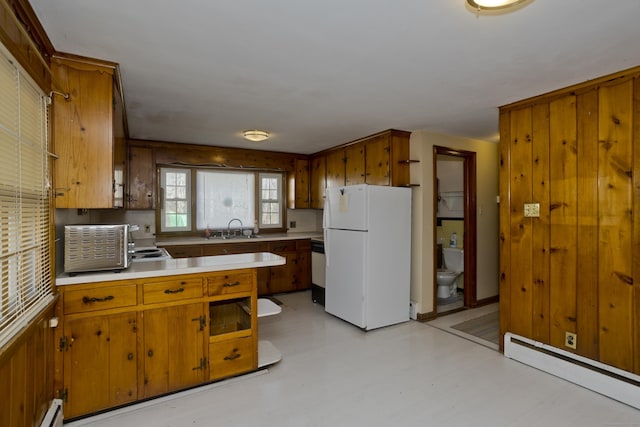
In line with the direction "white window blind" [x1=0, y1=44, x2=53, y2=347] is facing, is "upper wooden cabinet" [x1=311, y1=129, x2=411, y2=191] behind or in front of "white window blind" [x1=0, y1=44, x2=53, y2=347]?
in front

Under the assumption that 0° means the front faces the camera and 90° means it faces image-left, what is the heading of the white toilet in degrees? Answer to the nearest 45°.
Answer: approximately 45°

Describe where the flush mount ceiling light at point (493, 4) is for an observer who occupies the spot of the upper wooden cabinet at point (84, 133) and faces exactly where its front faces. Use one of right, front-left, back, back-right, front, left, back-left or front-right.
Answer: front-right

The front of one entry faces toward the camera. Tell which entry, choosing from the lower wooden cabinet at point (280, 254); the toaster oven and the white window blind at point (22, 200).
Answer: the lower wooden cabinet

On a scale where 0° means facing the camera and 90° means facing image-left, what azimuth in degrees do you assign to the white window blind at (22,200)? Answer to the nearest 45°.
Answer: approximately 270°

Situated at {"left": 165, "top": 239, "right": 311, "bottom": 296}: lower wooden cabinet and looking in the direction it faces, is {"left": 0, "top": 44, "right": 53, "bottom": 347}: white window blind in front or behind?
in front

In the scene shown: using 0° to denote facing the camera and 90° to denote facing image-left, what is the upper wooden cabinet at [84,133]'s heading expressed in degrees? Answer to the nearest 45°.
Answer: approximately 270°
